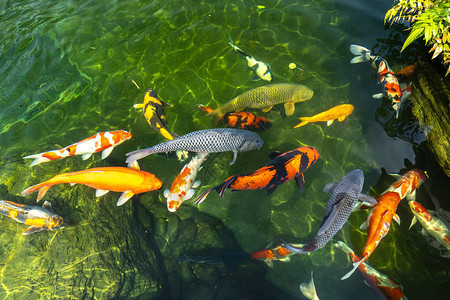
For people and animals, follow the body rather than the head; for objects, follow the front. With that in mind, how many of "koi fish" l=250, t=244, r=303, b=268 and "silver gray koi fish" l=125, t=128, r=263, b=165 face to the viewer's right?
1

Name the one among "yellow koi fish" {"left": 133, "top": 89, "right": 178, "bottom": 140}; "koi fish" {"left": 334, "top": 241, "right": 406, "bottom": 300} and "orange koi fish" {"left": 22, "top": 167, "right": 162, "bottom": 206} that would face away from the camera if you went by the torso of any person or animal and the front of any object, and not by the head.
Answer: the yellow koi fish

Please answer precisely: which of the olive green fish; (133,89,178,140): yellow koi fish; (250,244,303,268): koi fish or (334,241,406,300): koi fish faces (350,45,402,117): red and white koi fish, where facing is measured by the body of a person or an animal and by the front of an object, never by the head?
the olive green fish

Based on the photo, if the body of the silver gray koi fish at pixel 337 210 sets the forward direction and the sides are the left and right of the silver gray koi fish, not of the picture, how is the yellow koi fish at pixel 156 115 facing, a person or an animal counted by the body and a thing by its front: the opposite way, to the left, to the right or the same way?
to the left

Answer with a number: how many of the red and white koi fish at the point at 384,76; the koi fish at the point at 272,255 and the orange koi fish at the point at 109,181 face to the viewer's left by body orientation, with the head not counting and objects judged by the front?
1

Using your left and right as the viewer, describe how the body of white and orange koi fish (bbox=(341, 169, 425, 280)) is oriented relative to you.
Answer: facing away from the viewer and to the right of the viewer

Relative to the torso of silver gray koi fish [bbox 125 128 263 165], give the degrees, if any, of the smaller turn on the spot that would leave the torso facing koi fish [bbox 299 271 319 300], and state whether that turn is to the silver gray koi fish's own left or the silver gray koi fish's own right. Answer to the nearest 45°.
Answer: approximately 45° to the silver gray koi fish's own right

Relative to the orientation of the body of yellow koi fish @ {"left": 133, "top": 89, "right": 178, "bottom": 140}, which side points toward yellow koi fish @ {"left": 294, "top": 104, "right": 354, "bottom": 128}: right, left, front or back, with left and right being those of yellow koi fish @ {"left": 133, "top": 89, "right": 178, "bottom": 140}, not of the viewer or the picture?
right

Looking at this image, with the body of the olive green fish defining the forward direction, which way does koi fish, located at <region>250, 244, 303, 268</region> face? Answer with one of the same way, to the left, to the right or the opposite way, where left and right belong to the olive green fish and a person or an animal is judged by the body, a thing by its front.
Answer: the opposite way

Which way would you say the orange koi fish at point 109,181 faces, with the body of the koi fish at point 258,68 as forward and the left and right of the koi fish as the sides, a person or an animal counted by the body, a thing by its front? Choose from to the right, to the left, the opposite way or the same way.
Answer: to the left

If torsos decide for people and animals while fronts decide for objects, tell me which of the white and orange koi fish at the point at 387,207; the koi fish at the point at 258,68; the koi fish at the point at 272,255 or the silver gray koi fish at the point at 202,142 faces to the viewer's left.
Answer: the koi fish at the point at 272,255

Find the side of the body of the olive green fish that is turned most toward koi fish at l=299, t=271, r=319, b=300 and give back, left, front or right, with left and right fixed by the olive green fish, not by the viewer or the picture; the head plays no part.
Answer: right

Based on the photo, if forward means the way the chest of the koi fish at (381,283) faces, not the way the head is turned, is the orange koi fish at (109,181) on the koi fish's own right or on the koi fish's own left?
on the koi fish's own right

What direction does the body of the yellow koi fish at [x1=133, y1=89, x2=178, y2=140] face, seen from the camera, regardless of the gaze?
away from the camera

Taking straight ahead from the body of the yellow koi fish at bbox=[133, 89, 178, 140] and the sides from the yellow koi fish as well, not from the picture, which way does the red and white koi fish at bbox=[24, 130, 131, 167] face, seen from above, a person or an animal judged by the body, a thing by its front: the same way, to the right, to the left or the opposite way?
to the right

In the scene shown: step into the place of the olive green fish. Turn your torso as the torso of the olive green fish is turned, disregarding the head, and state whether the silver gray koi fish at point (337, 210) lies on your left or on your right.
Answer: on your right

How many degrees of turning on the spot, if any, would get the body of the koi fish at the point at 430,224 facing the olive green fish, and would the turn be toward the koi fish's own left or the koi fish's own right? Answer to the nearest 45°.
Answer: approximately 45° to the koi fish's own left
